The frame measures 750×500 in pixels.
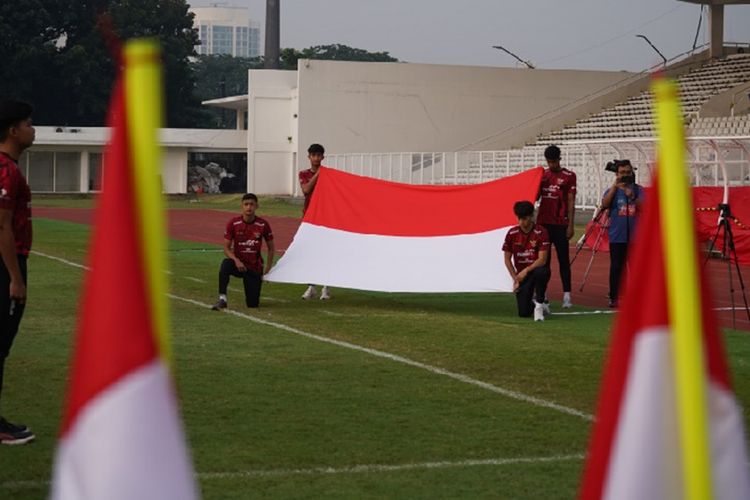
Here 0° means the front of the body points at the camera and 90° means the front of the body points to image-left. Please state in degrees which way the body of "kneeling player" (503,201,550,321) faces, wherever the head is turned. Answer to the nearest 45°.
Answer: approximately 0°

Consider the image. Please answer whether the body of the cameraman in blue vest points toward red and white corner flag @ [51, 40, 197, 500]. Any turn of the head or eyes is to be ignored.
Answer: yes

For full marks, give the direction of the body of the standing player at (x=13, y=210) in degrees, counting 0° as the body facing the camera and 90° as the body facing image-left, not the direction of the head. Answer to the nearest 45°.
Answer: approximately 270°

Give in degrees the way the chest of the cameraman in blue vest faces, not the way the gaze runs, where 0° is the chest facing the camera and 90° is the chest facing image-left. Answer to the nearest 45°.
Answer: approximately 0°
